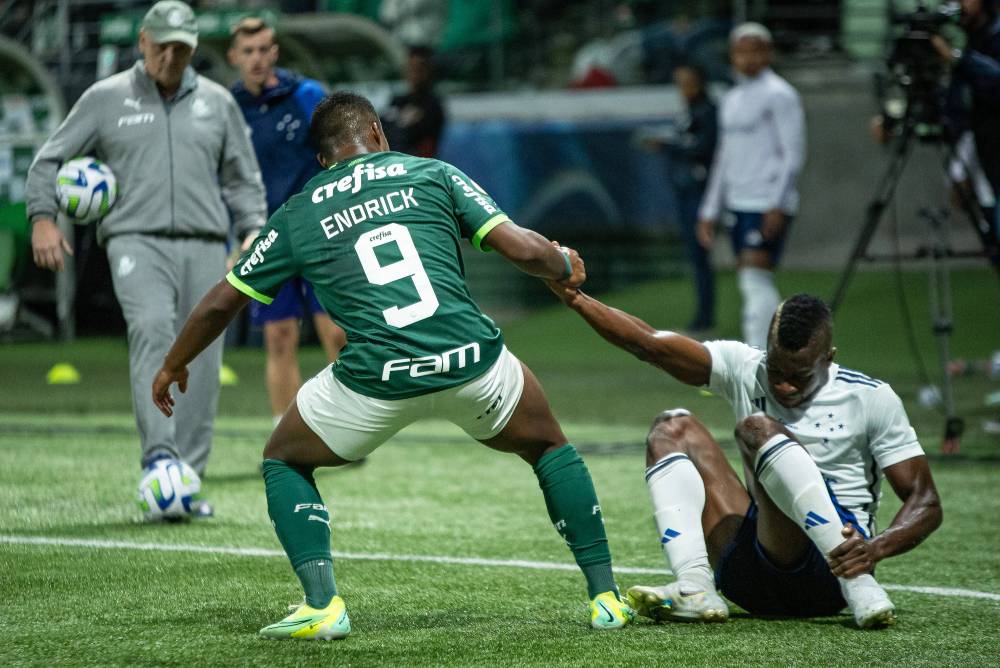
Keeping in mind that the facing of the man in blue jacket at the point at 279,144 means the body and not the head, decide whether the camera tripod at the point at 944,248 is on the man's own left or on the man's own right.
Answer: on the man's own left

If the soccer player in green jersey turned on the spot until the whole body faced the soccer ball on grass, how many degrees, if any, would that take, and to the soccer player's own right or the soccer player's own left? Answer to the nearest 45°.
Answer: approximately 45° to the soccer player's own left

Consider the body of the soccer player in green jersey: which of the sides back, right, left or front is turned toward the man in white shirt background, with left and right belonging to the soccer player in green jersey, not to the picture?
front

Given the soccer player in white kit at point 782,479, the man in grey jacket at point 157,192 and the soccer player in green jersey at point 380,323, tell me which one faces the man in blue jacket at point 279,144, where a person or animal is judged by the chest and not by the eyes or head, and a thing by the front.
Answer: the soccer player in green jersey

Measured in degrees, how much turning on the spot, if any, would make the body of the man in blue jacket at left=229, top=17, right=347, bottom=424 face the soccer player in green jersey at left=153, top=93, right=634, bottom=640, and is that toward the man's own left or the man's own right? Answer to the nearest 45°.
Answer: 0° — they already face them

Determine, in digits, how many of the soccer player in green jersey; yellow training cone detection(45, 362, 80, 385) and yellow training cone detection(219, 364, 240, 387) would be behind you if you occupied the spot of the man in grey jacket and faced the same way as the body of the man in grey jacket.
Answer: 2

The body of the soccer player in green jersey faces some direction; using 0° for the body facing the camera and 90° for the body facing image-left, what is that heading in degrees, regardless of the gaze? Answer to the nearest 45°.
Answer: approximately 180°

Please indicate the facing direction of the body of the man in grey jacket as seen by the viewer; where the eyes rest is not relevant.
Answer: toward the camera

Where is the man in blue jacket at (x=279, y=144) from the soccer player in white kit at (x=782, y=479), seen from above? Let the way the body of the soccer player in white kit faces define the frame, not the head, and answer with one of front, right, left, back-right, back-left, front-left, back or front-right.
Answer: right

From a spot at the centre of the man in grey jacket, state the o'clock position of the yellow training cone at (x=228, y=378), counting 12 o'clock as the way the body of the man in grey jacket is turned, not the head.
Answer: The yellow training cone is roughly at 6 o'clock from the man in grey jacket.

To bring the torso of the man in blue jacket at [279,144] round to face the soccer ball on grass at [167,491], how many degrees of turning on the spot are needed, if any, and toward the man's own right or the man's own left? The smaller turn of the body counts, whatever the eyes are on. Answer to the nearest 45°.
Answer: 0° — they already face it

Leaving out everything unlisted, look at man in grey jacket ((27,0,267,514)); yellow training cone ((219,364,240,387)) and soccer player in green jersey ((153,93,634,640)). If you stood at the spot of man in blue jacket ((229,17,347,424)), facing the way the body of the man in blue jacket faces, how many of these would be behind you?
1

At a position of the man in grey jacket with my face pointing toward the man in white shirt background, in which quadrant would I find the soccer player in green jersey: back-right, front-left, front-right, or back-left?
back-right

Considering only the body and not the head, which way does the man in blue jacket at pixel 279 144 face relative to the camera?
toward the camera
